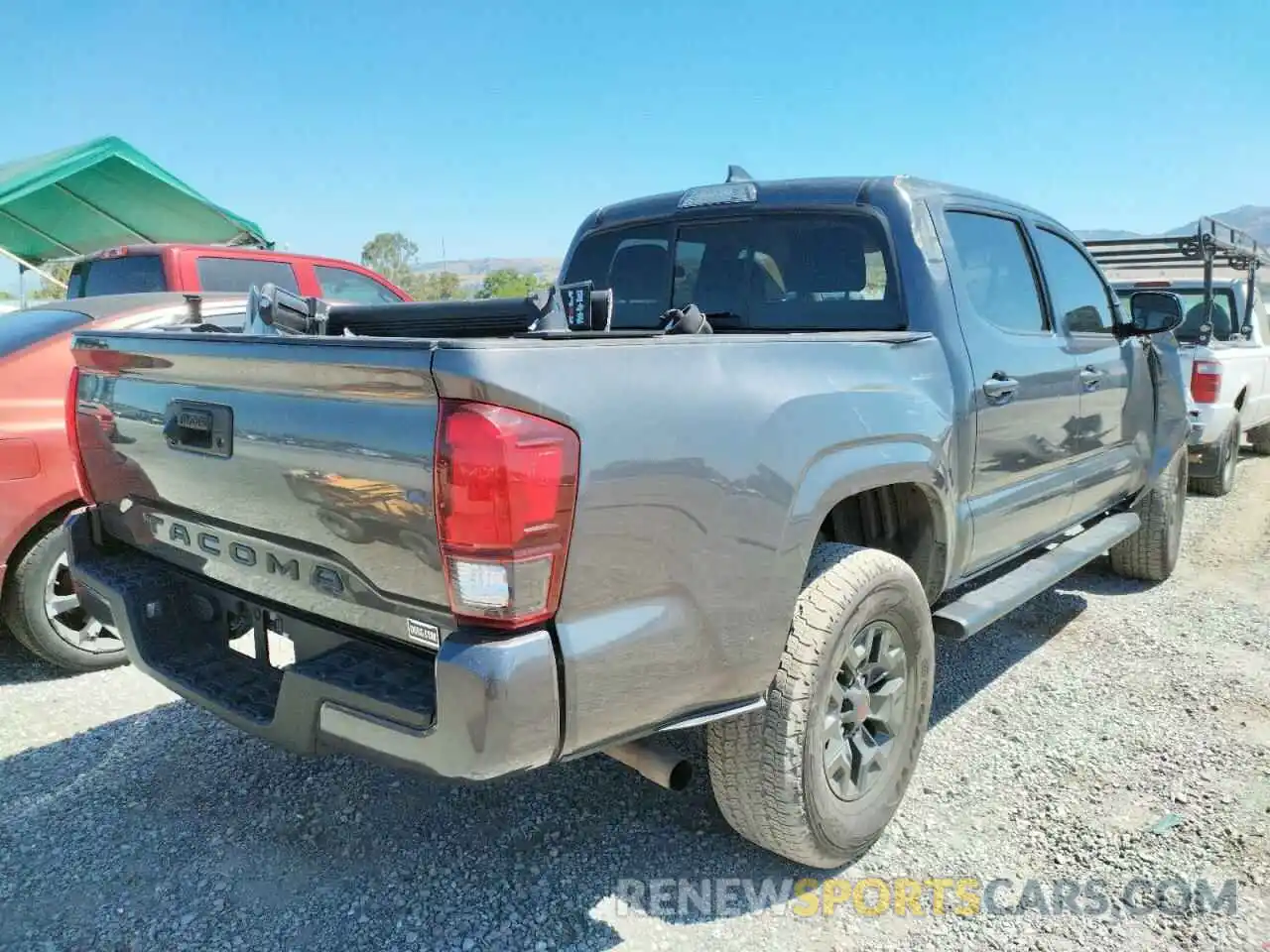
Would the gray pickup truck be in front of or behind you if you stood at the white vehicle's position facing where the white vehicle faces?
behind

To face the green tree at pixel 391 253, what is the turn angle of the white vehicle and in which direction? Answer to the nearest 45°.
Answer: approximately 90° to its left

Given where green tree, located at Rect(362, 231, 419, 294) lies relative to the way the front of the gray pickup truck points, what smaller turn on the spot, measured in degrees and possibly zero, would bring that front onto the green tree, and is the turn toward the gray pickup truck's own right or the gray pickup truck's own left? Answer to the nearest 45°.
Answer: approximately 45° to the gray pickup truck's own left

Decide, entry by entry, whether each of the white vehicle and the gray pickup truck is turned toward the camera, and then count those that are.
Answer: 0

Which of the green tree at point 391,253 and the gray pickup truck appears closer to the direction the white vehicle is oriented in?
the green tree

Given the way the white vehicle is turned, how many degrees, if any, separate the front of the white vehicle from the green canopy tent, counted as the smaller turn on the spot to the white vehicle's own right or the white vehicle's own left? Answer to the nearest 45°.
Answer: approximately 135° to the white vehicle's own left

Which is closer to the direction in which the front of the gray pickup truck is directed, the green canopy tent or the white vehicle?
the white vehicle

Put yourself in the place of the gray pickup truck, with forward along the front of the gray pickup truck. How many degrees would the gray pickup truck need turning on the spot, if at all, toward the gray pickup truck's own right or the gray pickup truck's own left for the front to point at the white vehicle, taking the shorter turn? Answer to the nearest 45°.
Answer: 0° — it already faces it

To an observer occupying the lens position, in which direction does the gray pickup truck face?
facing away from the viewer and to the right of the viewer

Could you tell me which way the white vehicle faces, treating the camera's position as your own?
facing away from the viewer and to the right of the viewer
